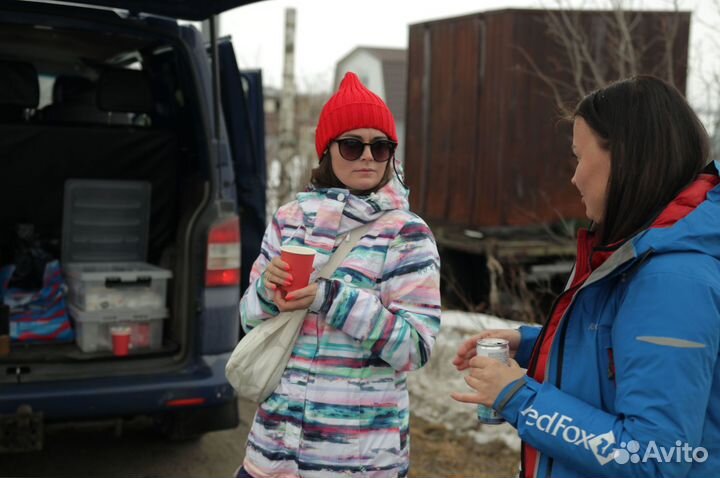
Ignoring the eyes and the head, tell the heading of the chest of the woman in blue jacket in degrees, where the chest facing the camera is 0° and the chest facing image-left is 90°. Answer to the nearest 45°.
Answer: approximately 90°

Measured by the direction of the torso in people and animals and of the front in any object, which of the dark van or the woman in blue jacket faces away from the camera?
the dark van

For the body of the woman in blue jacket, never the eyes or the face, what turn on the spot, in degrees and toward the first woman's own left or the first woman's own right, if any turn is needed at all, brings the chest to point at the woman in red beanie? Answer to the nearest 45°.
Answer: approximately 45° to the first woman's own right

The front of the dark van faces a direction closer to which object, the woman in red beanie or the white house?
the white house

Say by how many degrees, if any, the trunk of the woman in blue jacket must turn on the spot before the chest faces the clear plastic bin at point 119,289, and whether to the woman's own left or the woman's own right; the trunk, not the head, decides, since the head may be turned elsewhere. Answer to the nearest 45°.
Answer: approximately 45° to the woman's own right

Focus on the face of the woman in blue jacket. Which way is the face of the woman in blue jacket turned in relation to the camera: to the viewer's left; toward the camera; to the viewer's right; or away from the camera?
to the viewer's left

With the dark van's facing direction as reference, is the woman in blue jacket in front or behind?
behind

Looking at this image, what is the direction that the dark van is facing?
away from the camera

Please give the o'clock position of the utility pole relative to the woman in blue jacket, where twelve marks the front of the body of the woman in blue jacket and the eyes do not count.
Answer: The utility pole is roughly at 2 o'clock from the woman in blue jacket.
